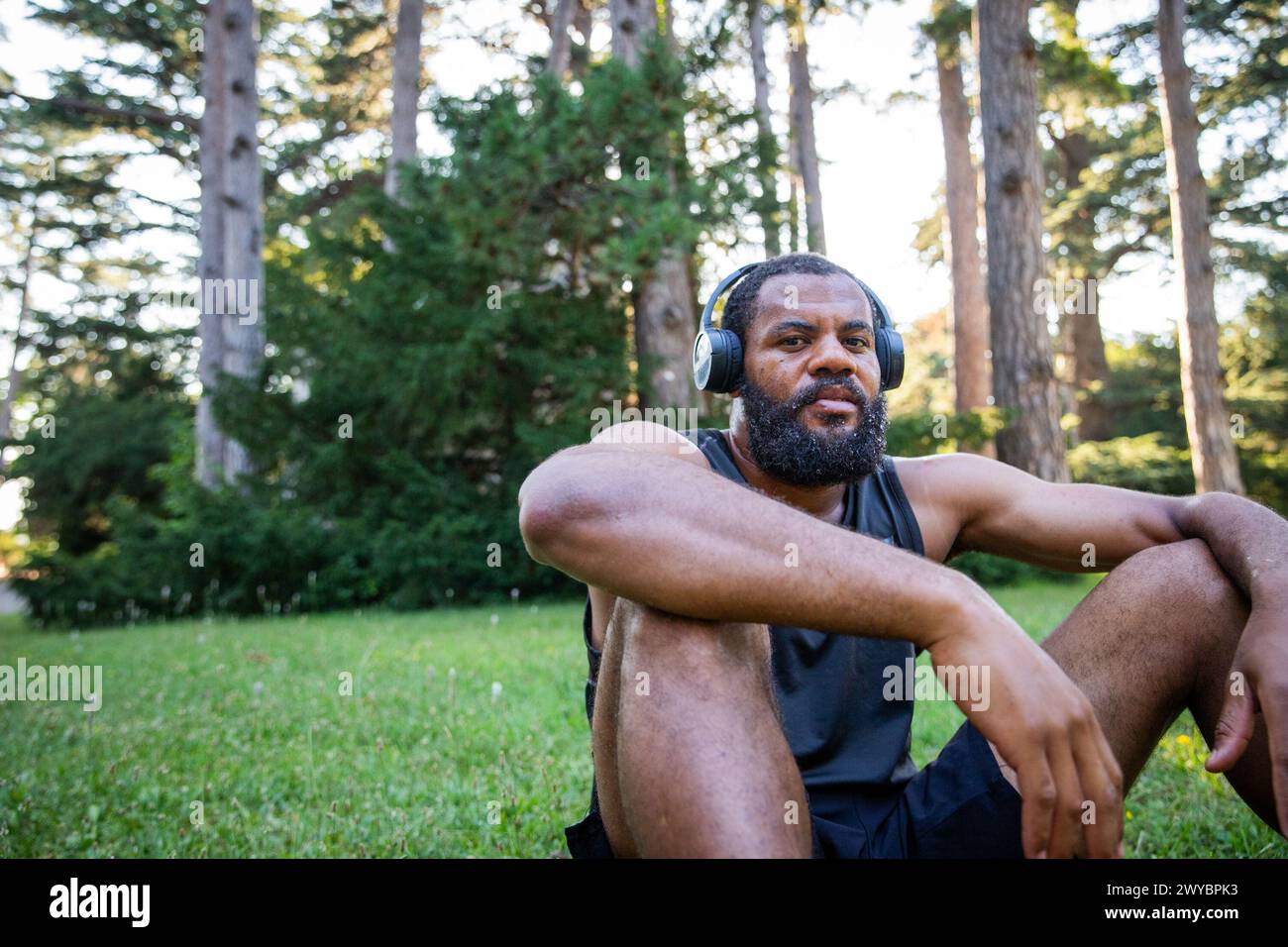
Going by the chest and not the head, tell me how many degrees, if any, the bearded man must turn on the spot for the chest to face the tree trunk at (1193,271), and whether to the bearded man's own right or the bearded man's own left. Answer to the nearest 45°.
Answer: approximately 135° to the bearded man's own left

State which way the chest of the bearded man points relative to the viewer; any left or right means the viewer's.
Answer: facing the viewer and to the right of the viewer

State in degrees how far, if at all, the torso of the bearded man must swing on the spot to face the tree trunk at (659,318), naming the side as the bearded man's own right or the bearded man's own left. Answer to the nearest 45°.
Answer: approximately 135° to the bearded man's own left

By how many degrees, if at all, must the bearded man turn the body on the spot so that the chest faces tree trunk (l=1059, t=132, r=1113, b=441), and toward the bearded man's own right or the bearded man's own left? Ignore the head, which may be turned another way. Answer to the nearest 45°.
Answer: approximately 135° to the bearded man's own left

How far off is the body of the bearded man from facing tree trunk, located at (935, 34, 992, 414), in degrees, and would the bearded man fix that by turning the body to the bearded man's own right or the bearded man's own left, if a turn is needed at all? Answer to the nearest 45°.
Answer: approximately 135° to the bearded man's own left

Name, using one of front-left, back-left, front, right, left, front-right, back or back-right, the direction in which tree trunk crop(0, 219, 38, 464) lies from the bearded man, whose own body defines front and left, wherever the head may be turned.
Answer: back

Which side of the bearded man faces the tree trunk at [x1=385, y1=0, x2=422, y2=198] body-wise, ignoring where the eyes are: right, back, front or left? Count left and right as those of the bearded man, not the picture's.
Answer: back

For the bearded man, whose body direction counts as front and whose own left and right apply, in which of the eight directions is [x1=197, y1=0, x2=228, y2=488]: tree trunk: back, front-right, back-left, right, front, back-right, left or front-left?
back

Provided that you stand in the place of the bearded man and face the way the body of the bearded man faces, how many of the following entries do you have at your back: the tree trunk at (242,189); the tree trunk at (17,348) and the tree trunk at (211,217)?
3

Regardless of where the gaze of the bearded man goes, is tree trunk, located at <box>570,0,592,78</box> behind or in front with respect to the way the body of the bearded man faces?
behind

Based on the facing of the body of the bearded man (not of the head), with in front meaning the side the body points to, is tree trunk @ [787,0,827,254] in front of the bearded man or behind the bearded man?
behind
